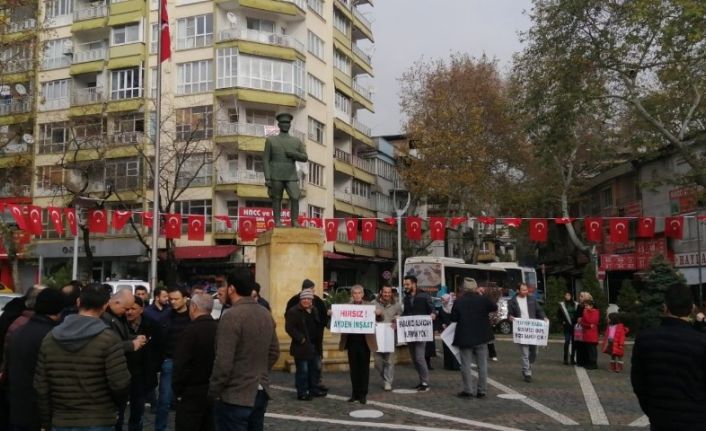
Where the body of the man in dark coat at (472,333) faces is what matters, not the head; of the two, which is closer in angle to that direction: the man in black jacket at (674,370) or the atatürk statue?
the atatürk statue

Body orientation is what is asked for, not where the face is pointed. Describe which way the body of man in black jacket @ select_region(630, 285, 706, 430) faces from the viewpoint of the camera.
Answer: away from the camera

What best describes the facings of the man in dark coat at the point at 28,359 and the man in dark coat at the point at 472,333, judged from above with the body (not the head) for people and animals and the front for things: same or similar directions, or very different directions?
same or similar directions

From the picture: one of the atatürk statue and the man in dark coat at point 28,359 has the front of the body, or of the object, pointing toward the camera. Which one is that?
the atatürk statue

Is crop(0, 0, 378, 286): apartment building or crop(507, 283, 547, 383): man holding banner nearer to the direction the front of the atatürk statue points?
the man holding banner

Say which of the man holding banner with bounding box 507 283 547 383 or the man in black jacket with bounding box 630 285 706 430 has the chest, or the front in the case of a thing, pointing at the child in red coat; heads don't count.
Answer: the man in black jacket

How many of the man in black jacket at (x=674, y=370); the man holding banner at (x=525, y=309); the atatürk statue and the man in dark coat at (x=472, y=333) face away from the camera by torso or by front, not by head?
2

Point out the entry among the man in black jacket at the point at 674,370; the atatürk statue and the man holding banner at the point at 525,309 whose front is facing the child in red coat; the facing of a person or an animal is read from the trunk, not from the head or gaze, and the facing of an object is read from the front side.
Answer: the man in black jacket

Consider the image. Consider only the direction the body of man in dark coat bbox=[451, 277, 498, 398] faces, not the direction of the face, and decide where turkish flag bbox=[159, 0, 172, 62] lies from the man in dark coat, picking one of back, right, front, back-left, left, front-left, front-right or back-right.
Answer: front-left

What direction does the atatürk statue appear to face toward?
toward the camera

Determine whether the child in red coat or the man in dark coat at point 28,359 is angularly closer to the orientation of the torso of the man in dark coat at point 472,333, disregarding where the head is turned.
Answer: the child in red coat

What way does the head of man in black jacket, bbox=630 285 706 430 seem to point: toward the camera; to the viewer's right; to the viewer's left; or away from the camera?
away from the camera

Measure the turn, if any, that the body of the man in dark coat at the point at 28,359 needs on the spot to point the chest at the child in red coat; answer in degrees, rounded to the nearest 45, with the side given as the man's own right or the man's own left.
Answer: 0° — they already face them

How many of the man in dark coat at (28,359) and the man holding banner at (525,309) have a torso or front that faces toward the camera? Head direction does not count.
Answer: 1

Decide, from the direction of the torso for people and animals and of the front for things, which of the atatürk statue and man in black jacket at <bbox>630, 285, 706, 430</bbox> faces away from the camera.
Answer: the man in black jacket

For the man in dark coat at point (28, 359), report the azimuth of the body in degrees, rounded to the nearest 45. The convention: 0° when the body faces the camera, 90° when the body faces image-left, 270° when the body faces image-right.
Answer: approximately 225°

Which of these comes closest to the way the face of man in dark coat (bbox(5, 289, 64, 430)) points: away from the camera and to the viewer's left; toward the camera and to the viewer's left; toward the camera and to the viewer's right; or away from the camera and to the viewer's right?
away from the camera and to the viewer's right

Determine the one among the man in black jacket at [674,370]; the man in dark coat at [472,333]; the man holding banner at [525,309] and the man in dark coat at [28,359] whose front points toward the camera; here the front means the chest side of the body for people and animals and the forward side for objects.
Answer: the man holding banner

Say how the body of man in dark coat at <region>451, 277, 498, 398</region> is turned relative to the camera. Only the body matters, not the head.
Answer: away from the camera

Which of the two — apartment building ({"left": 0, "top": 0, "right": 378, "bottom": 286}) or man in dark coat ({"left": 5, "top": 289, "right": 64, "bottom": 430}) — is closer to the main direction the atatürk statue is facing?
the man in dark coat
